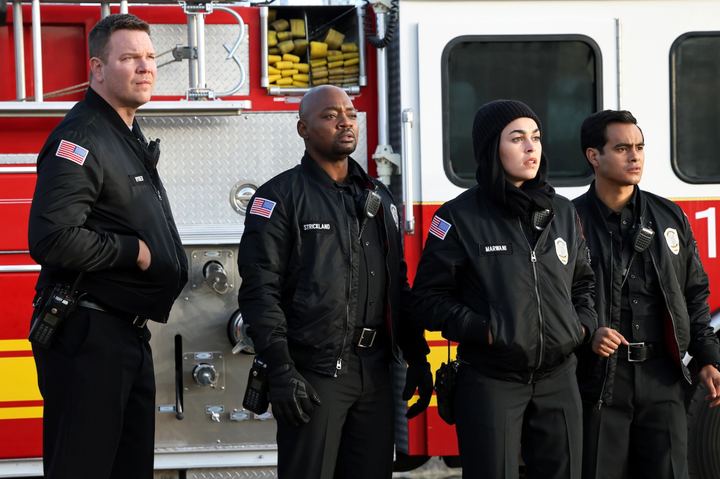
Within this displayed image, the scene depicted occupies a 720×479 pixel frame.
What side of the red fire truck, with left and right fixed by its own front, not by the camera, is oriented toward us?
right

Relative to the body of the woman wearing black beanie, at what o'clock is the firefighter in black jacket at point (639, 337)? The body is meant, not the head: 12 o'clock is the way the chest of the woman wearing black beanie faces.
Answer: The firefighter in black jacket is roughly at 9 o'clock from the woman wearing black beanie.

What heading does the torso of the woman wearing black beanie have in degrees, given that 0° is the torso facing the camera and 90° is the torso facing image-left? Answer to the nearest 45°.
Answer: approximately 315°

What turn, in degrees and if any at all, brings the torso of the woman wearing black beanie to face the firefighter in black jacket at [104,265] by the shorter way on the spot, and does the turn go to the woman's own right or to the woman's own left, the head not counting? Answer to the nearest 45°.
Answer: approximately 135° to the woman's own right

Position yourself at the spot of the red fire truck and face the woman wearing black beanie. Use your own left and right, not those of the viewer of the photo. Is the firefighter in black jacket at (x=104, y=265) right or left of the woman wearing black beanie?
right

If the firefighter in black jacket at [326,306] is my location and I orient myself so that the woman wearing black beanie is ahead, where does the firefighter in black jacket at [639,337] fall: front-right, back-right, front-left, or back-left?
front-left

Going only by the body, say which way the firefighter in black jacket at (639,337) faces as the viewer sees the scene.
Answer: toward the camera

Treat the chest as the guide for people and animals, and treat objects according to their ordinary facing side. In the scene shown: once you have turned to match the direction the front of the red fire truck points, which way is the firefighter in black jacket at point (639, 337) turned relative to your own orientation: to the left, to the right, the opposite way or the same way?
to the right

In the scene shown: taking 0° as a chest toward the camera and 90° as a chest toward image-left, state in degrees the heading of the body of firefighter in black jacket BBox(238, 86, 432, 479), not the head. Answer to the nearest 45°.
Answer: approximately 315°

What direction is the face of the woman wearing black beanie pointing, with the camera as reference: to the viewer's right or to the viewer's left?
to the viewer's right

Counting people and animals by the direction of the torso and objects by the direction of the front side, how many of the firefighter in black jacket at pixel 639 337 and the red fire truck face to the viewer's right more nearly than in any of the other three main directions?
1
